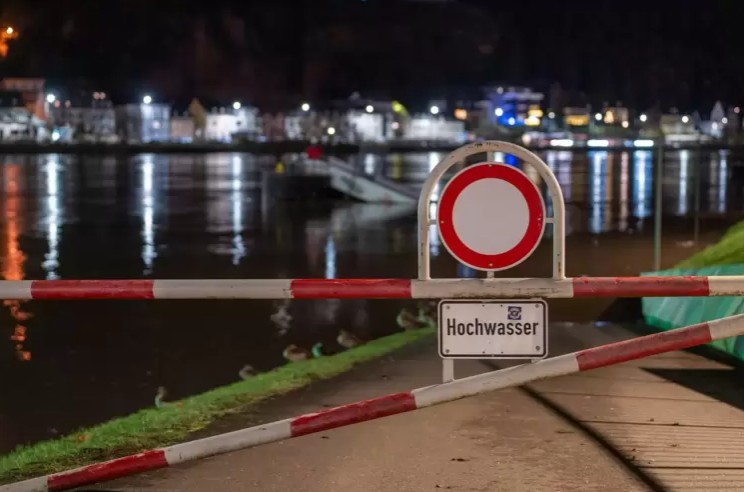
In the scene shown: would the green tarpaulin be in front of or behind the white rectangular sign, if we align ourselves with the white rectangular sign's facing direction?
behind

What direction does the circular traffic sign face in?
toward the camera

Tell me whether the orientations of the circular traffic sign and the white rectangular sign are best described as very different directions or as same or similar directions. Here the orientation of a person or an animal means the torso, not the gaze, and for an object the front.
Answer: same or similar directions

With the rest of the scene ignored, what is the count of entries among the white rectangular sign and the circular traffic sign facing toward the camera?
2

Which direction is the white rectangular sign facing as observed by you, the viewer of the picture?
facing the viewer
